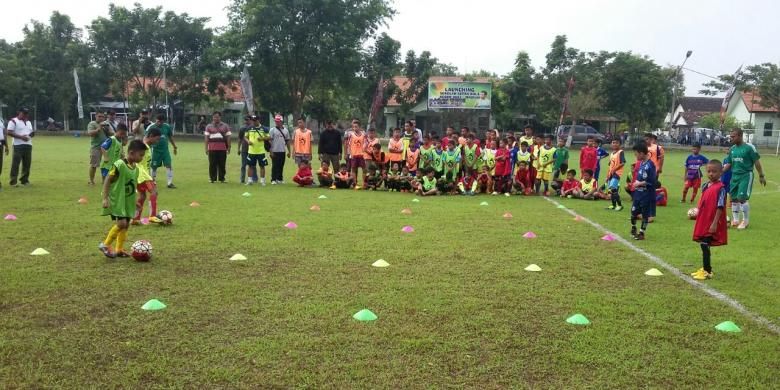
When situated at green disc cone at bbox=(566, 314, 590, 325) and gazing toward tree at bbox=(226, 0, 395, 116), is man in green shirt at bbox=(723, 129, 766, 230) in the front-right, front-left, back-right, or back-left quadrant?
front-right

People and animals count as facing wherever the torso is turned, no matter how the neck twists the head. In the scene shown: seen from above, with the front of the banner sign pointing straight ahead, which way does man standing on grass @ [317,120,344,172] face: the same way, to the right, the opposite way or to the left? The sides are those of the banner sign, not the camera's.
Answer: the same way

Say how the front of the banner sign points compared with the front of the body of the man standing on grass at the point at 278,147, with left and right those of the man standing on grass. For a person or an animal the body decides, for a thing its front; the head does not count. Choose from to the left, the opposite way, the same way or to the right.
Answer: the same way

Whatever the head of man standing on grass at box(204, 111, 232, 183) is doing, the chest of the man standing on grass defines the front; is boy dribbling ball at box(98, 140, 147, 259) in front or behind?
in front

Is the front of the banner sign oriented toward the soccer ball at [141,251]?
yes

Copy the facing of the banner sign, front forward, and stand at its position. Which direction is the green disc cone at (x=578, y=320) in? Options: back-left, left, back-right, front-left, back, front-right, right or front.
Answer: front

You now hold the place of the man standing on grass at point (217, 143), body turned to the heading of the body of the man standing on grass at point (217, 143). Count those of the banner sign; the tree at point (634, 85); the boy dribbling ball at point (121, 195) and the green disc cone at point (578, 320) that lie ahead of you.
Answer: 2

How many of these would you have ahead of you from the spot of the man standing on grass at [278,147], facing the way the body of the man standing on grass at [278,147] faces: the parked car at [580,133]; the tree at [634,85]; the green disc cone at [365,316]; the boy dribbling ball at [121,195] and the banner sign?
2

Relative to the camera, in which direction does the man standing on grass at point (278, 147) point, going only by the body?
toward the camera

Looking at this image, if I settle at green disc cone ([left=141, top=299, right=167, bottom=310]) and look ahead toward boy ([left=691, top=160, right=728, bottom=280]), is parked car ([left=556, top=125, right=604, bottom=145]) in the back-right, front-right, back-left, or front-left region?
front-left

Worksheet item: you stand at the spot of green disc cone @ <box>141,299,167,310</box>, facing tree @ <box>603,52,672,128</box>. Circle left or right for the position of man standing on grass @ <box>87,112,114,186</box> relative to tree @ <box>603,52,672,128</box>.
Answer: left

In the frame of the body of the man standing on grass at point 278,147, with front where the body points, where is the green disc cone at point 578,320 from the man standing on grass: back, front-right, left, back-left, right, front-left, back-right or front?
front

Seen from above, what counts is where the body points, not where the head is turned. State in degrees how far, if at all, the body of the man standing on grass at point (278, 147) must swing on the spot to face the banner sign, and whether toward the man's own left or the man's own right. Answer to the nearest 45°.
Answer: approximately 135° to the man's own left

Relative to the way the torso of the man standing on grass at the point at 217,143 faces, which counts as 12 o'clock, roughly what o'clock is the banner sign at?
The banner sign is roughly at 7 o'clock from the man standing on grass.

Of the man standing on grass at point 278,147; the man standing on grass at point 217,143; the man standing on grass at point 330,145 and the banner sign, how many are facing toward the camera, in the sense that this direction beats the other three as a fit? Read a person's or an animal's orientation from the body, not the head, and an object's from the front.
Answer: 4

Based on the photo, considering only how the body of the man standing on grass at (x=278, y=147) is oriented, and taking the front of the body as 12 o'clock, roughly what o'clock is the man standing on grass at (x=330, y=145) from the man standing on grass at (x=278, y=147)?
the man standing on grass at (x=330, y=145) is roughly at 9 o'clock from the man standing on grass at (x=278, y=147).

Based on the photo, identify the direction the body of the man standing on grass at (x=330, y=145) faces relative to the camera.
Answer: toward the camera
